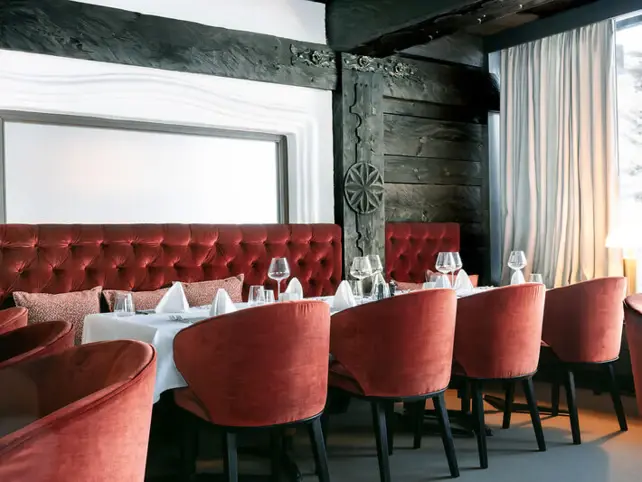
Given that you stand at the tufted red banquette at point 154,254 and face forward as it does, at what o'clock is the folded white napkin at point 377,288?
The folded white napkin is roughly at 10 o'clock from the tufted red banquette.

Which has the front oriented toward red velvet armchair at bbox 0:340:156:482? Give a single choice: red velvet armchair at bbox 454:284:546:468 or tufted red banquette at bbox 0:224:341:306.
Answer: the tufted red banquette

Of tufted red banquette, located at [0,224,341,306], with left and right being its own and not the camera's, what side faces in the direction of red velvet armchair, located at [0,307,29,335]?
front

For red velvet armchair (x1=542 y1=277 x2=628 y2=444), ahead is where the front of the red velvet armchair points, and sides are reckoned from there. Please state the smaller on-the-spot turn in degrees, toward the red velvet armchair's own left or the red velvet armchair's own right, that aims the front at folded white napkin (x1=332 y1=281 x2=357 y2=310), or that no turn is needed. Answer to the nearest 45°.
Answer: approximately 90° to the red velvet armchair's own left

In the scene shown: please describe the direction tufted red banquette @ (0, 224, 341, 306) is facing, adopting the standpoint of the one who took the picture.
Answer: facing the viewer

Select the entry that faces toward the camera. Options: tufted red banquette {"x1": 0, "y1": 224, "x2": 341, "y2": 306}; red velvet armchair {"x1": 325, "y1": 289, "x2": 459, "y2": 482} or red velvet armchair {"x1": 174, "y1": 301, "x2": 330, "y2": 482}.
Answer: the tufted red banquette

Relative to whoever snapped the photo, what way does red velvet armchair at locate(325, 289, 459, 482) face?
facing away from the viewer and to the left of the viewer

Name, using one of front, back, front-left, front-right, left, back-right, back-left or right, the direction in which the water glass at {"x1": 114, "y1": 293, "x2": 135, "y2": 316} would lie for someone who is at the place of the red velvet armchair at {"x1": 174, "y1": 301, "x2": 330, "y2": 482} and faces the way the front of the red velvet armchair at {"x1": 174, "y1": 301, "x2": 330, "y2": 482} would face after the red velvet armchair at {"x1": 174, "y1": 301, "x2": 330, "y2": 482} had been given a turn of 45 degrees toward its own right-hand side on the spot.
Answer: front-left

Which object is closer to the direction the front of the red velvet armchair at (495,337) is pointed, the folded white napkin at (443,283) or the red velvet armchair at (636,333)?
the folded white napkin

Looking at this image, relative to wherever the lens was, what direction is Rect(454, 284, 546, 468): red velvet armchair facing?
facing away from the viewer and to the left of the viewer

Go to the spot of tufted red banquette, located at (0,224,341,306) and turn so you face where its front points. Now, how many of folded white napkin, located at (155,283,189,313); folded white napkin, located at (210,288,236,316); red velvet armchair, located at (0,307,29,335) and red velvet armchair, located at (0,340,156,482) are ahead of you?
4

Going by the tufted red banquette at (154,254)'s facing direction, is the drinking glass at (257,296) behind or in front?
in front

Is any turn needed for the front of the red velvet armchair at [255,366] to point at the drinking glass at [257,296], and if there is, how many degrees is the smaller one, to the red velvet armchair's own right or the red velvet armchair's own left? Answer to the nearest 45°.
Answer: approximately 45° to the red velvet armchair's own right

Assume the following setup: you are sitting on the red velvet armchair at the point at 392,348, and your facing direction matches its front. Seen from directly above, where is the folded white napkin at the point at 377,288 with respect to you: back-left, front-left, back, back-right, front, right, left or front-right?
front-right

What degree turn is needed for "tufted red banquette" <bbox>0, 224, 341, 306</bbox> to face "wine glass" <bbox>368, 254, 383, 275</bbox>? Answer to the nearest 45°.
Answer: approximately 45° to its left

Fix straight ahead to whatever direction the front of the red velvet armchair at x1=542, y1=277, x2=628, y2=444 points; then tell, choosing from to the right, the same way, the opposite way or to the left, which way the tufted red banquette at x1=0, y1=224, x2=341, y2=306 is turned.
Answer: the opposite way
